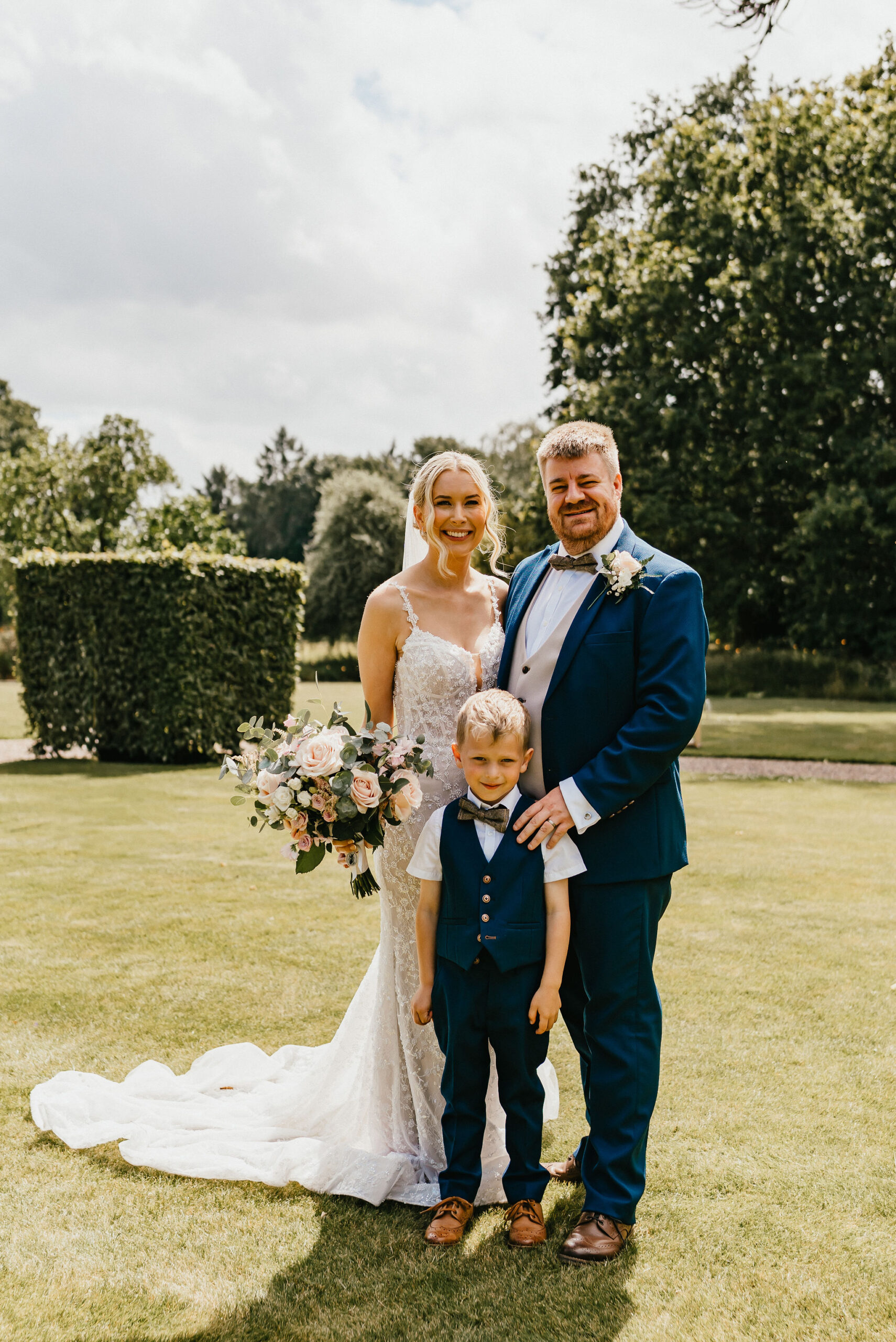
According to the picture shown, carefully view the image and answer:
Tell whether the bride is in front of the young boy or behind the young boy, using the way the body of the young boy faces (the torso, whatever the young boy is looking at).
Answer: behind

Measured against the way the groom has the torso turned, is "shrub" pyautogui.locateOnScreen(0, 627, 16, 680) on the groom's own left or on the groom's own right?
on the groom's own right

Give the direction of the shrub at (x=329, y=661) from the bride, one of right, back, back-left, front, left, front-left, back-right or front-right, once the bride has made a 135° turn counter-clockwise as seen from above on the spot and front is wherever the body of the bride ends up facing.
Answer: front

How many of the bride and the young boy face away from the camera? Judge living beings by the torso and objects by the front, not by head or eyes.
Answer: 0

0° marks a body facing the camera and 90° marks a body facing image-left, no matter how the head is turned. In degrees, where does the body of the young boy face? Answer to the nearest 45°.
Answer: approximately 0°

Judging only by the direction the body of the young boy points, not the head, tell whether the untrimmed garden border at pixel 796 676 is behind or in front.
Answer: behind

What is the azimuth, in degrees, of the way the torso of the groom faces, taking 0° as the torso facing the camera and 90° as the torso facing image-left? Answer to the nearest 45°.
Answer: approximately 45°

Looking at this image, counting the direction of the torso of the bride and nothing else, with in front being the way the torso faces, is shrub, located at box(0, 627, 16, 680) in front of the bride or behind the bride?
behind

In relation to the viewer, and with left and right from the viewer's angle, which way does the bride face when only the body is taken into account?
facing the viewer and to the right of the viewer
